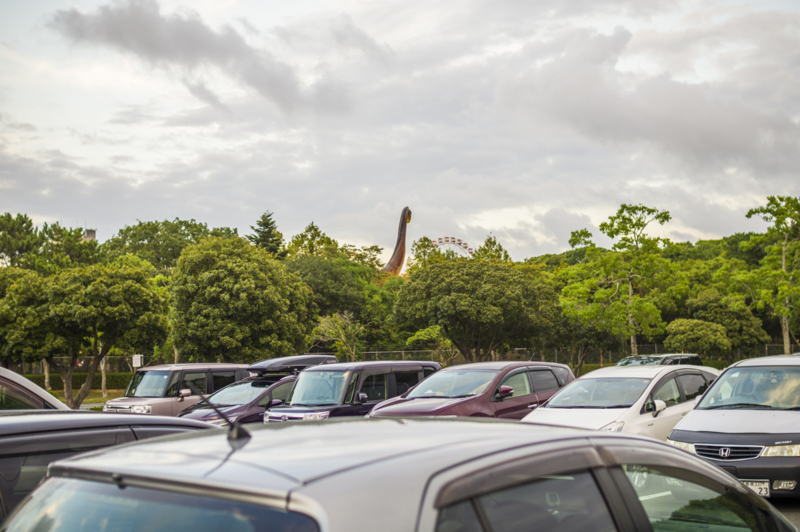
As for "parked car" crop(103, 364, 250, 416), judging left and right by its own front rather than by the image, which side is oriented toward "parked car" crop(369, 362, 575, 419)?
left

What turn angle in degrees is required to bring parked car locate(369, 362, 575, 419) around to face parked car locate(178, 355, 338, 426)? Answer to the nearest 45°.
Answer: approximately 90° to its right

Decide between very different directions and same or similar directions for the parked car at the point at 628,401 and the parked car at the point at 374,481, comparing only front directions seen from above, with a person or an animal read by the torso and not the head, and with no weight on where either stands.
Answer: very different directions

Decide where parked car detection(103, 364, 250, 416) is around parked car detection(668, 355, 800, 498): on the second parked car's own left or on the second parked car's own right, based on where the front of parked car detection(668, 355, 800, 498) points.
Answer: on the second parked car's own right

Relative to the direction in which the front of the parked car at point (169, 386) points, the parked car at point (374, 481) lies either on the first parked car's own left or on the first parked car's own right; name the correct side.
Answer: on the first parked car's own left

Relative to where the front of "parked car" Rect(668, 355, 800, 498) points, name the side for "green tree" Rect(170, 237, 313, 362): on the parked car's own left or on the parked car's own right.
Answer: on the parked car's own right

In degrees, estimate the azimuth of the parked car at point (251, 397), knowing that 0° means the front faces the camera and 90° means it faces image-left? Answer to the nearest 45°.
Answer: approximately 45°

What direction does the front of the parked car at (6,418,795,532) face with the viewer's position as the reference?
facing away from the viewer and to the right of the viewer

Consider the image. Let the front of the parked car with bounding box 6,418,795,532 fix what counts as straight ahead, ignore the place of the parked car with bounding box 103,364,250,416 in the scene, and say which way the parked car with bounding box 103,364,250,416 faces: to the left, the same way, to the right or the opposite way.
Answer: the opposite way

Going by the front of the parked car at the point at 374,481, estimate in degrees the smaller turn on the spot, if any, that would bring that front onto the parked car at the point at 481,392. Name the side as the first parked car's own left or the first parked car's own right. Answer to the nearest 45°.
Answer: approximately 45° to the first parked car's own left

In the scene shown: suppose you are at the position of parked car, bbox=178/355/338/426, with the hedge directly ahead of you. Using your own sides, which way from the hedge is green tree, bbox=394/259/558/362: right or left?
right

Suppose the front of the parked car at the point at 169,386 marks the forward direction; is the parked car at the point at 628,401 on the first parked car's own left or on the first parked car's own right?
on the first parked car's own left

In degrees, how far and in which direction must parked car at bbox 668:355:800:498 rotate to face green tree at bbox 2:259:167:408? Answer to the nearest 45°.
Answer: approximately 90° to its right

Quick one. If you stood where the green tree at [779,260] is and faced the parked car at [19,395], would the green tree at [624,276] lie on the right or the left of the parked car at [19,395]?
right

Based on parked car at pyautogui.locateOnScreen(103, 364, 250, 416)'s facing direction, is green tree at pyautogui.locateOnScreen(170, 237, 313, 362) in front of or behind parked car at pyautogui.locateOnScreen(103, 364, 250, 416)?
behind
